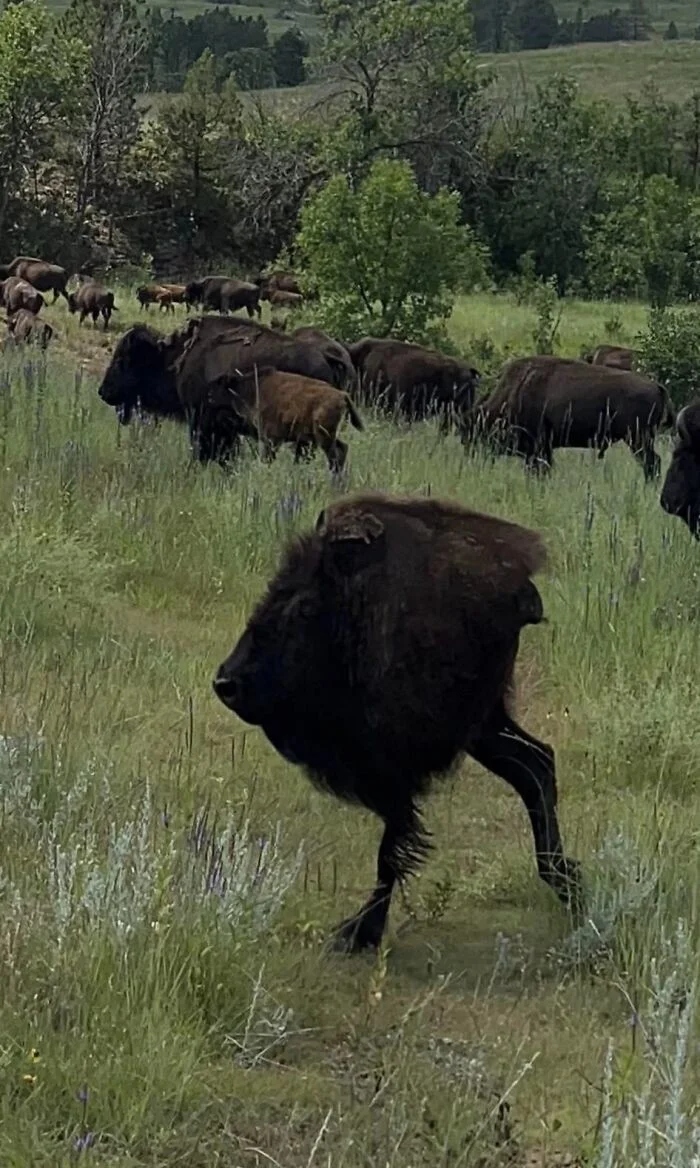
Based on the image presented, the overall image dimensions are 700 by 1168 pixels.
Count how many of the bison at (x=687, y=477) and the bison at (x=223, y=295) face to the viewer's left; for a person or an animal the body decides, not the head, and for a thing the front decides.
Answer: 2

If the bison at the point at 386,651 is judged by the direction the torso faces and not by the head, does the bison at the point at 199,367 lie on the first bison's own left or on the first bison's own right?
on the first bison's own right

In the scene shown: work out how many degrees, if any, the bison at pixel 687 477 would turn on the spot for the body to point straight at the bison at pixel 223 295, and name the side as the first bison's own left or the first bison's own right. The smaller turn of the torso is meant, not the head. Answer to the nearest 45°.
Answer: approximately 90° to the first bison's own right

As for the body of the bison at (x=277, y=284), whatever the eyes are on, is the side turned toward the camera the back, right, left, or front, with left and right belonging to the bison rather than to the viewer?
left

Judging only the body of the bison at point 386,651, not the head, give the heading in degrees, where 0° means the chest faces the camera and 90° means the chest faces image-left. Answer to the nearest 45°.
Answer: approximately 45°

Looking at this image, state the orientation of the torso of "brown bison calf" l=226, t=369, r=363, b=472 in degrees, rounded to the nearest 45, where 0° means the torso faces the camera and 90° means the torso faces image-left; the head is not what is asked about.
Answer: approximately 90°

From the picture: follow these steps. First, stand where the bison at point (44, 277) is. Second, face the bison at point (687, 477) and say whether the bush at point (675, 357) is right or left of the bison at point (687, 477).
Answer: left

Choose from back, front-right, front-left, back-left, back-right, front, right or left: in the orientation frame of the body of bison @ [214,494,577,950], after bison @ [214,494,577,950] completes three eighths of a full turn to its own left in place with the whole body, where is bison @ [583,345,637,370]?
left

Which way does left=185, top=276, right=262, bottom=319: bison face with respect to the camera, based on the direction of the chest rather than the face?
to the viewer's left

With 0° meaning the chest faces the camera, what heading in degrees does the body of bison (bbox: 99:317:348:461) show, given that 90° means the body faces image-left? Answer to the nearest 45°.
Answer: approximately 90°

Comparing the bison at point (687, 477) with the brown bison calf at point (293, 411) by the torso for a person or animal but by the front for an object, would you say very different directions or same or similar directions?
same or similar directions

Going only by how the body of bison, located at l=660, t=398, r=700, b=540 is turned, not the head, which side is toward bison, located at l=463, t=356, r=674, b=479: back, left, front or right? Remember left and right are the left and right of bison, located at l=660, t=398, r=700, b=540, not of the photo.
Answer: right

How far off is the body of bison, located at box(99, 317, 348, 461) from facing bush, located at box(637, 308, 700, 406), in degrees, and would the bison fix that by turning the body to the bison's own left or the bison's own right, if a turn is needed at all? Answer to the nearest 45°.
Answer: approximately 135° to the bison's own right
